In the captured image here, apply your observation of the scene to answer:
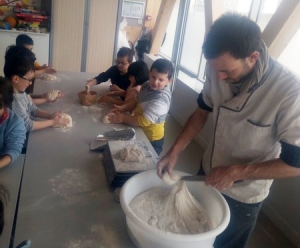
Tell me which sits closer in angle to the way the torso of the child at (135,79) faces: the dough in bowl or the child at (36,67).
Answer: the child

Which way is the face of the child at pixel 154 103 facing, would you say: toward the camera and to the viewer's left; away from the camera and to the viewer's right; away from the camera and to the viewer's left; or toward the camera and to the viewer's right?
toward the camera and to the viewer's left

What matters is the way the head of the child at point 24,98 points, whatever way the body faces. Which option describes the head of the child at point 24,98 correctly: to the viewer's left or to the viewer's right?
to the viewer's right

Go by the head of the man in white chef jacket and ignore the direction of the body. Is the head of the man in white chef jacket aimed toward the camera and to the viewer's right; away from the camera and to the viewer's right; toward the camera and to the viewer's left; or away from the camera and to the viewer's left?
toward the camera and to the viewer's left

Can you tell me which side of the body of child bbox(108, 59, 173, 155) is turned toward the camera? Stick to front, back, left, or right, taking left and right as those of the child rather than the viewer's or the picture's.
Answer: left

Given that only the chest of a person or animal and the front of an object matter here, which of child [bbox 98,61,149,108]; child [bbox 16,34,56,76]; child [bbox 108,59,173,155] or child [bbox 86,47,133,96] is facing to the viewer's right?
child [bbox 16,34,56,76]

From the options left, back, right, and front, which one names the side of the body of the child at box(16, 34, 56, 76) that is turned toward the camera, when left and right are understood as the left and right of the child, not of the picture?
right

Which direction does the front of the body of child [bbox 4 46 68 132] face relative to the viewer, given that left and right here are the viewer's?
facing to the right of the viewer

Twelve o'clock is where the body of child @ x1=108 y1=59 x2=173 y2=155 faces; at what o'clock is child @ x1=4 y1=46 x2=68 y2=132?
child @ x1=4 y1=46 x2=68 y2=132 is roughly at 12 o'clock from child @ x1=108 y1=59 x2=173 y2=155.

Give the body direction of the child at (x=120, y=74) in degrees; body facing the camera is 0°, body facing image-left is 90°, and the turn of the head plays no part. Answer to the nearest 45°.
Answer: approximately 45°

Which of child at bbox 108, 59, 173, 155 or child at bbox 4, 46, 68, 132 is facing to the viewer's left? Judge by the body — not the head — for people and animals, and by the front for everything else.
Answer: child at bbox 108, 59, 173, 155

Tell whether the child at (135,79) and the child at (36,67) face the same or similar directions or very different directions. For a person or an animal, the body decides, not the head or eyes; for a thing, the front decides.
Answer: very different directions

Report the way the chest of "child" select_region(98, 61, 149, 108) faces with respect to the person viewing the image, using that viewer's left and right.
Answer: facing to the left of the viewer

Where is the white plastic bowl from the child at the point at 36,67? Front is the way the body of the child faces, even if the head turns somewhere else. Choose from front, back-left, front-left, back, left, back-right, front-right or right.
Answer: right

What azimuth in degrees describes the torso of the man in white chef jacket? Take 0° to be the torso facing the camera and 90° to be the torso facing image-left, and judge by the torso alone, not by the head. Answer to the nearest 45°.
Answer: approximately 45°
